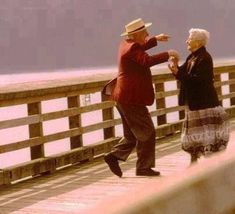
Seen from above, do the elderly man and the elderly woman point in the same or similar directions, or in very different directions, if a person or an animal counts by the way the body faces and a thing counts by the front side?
very different directions

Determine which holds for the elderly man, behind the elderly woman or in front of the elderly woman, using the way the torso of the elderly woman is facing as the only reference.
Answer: in front

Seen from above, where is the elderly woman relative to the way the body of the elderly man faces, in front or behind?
in front

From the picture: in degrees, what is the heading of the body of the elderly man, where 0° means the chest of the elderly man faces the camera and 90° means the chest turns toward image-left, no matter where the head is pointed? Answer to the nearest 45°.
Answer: approximately 270°

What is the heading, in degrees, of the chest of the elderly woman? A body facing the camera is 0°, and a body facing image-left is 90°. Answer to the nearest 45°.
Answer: approximately 90°

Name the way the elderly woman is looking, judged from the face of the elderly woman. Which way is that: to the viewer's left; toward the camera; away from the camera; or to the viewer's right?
to the viewer's left

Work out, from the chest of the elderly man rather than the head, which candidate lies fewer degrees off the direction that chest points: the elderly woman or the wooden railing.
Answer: the elderly woman

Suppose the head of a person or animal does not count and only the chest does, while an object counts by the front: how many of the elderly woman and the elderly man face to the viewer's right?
1

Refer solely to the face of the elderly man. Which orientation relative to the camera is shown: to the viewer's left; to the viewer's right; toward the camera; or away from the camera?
to the viewer's right
